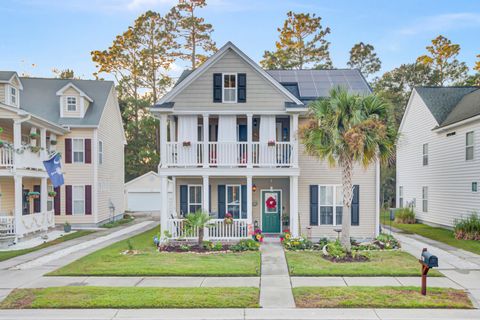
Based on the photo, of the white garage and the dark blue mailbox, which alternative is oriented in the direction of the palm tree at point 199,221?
the white garage

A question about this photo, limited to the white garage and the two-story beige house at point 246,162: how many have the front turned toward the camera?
2

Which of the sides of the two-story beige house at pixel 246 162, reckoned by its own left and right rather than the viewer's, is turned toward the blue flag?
right

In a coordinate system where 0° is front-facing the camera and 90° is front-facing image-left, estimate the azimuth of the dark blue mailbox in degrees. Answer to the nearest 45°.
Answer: approximately 315°
